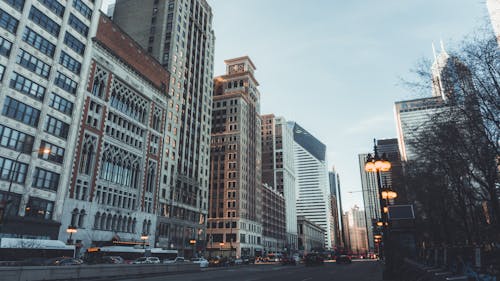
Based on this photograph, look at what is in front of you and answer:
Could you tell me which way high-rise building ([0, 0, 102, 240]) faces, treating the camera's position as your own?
facing the viewer and to the right of the viewer

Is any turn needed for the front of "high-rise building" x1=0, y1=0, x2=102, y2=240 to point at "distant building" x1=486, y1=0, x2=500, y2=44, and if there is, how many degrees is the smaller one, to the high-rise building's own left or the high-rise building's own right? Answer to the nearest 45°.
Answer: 0° — it already faces it
